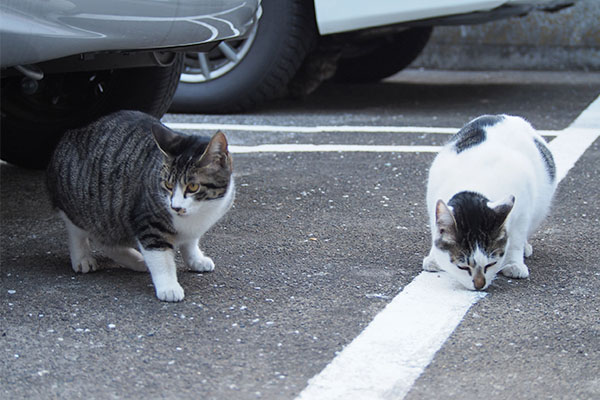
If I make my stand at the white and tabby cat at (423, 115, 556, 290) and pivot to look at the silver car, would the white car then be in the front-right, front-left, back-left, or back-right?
front-right

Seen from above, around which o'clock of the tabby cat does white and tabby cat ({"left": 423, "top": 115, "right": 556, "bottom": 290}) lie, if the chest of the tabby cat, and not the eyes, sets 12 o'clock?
The white and tabby cat is roughly at 11 o'clock from the tabby cat.

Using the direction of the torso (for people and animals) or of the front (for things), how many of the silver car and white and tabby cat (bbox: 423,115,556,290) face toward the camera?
1

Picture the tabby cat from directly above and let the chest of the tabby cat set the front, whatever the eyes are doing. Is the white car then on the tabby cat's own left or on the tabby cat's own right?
on the tabby cat's own left

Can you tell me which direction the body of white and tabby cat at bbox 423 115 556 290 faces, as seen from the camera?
toward the camera

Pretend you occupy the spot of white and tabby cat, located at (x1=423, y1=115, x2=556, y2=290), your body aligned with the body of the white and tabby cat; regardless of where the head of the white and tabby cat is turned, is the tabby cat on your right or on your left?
on your right

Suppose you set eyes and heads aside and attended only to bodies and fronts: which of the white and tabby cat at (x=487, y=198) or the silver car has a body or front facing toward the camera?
the white and tabby cat

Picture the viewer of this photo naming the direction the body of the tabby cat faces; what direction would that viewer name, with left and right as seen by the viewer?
facing the viewer and to the right of the viewer

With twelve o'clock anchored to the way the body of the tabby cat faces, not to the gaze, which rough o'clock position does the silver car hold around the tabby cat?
The silver car is roughly at 7 o'clock from the tabby cat.

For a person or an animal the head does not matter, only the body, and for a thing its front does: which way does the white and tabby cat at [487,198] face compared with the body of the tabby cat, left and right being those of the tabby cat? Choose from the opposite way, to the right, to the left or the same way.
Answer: to the right

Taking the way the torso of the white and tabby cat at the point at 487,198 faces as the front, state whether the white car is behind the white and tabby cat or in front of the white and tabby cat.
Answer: behind

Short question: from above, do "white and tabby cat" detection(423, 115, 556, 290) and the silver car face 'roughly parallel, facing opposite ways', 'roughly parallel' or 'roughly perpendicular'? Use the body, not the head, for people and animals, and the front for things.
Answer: roughly perpendicular
